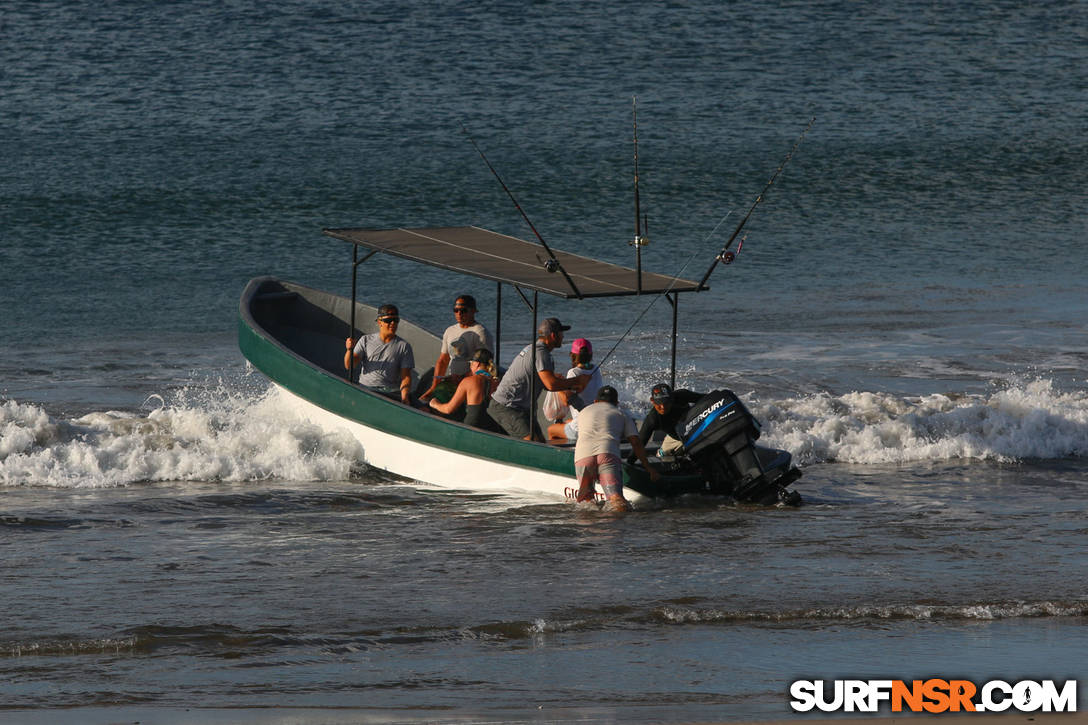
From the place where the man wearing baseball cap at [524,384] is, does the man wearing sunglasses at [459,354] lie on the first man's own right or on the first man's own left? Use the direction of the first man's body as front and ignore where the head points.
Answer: on the first man's own left

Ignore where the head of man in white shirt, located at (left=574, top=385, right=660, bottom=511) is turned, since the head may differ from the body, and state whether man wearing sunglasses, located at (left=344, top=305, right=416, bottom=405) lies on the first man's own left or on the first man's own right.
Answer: on the first man's own left

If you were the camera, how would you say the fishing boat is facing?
facing away from the viewer and to the left of the viewer

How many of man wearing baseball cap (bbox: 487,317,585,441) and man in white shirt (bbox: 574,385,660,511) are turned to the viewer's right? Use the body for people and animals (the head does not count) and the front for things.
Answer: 1

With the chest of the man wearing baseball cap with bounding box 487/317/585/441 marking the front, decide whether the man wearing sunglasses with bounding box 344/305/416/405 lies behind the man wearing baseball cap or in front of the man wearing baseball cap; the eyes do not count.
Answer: behind

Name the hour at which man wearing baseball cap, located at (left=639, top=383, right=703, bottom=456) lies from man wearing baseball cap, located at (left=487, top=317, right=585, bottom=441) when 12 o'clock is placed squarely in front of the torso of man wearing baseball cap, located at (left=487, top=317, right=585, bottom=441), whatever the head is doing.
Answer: man wearing baseball cap, located at (left=639, top=383, right=703, bottom=456) is roughly at 1 o'clock from man wearing baseball cap, located at (left=487, top=317, right=585, bottom=441).

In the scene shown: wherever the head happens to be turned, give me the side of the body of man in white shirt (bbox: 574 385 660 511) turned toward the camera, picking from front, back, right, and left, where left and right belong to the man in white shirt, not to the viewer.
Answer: back

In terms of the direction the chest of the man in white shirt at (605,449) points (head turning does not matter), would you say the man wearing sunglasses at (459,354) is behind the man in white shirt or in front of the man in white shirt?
in front

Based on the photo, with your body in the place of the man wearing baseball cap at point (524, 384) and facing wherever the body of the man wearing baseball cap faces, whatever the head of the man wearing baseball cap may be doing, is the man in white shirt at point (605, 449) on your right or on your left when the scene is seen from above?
on your right

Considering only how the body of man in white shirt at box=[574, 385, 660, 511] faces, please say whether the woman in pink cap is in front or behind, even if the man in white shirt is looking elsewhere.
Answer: in front

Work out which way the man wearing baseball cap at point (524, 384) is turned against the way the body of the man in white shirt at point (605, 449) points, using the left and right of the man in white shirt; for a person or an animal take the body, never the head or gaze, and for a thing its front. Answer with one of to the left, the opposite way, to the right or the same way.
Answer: to the right

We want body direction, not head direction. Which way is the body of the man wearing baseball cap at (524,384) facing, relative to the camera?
to the viewer's right
